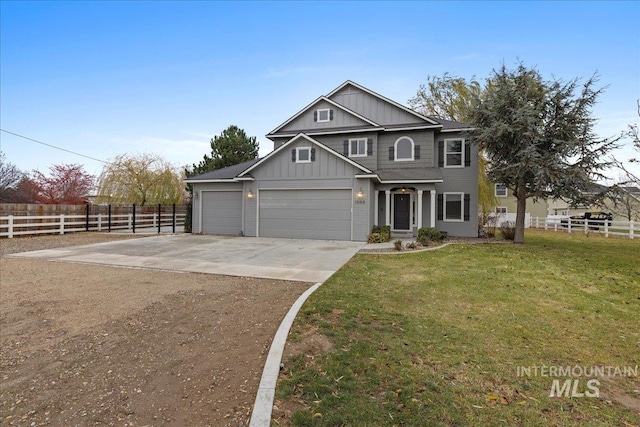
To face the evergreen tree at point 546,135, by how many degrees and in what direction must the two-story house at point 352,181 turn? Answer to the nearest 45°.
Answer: approximately 45° to its left

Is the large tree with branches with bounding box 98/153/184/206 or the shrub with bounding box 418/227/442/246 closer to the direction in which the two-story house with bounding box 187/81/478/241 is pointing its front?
the shrub

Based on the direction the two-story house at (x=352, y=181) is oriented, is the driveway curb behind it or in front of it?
in front

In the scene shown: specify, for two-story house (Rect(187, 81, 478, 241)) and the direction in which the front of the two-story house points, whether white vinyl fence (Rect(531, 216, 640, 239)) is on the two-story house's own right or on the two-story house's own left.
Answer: on the two-story house's own left

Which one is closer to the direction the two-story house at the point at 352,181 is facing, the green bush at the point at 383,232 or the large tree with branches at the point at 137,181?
the green bush

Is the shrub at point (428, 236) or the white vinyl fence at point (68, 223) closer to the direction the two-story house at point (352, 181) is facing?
the shrub

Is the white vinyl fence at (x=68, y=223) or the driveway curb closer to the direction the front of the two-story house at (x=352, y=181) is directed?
the driveway curb

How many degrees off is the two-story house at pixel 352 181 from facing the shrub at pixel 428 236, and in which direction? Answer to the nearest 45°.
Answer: approximately 45° to its left

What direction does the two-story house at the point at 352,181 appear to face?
toward the camera

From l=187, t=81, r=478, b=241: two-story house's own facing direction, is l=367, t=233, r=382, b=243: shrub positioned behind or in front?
in front

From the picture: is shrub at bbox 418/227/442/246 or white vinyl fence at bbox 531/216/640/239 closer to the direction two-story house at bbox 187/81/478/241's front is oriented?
the shrub

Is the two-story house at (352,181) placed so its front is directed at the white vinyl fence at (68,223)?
no

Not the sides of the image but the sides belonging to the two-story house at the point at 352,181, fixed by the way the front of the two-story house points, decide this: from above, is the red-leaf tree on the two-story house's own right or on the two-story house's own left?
on the two-story house's own right

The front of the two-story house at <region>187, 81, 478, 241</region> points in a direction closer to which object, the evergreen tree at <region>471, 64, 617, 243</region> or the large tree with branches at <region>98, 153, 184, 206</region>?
the evergreen tree

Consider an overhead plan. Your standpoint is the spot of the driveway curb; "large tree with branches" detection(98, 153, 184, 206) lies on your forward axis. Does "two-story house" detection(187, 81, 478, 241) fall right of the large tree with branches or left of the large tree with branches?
right

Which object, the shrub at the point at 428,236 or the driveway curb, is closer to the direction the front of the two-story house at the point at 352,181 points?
the driveway curb
